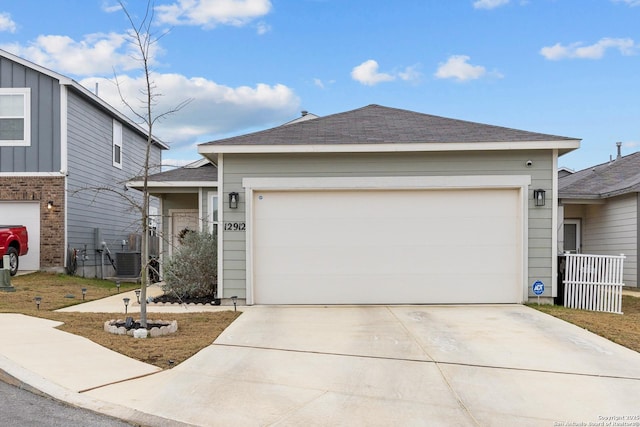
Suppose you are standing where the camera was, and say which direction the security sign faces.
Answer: facing the viewer

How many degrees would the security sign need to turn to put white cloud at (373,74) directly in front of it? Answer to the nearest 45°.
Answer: approximately 135° to its right

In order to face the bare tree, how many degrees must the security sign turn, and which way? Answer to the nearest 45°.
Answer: approximately 45° to its right

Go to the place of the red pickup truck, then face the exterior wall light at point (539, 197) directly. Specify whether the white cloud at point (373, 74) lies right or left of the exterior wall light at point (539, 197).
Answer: left

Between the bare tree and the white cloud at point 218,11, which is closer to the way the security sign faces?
the bare tree

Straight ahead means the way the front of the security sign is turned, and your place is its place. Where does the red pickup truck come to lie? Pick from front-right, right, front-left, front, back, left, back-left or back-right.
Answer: right

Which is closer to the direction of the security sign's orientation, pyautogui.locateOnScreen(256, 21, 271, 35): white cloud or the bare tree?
the bare tree

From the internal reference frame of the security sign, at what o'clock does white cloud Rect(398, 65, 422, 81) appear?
The white cloud is roughly at 5 o'clock from the security sign.

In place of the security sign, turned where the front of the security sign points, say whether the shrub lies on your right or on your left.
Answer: on your right

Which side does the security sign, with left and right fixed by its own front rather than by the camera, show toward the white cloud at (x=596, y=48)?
back

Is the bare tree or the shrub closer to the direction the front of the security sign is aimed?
the bare tree

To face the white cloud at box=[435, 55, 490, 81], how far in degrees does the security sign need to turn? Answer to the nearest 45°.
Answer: approximately 180°
